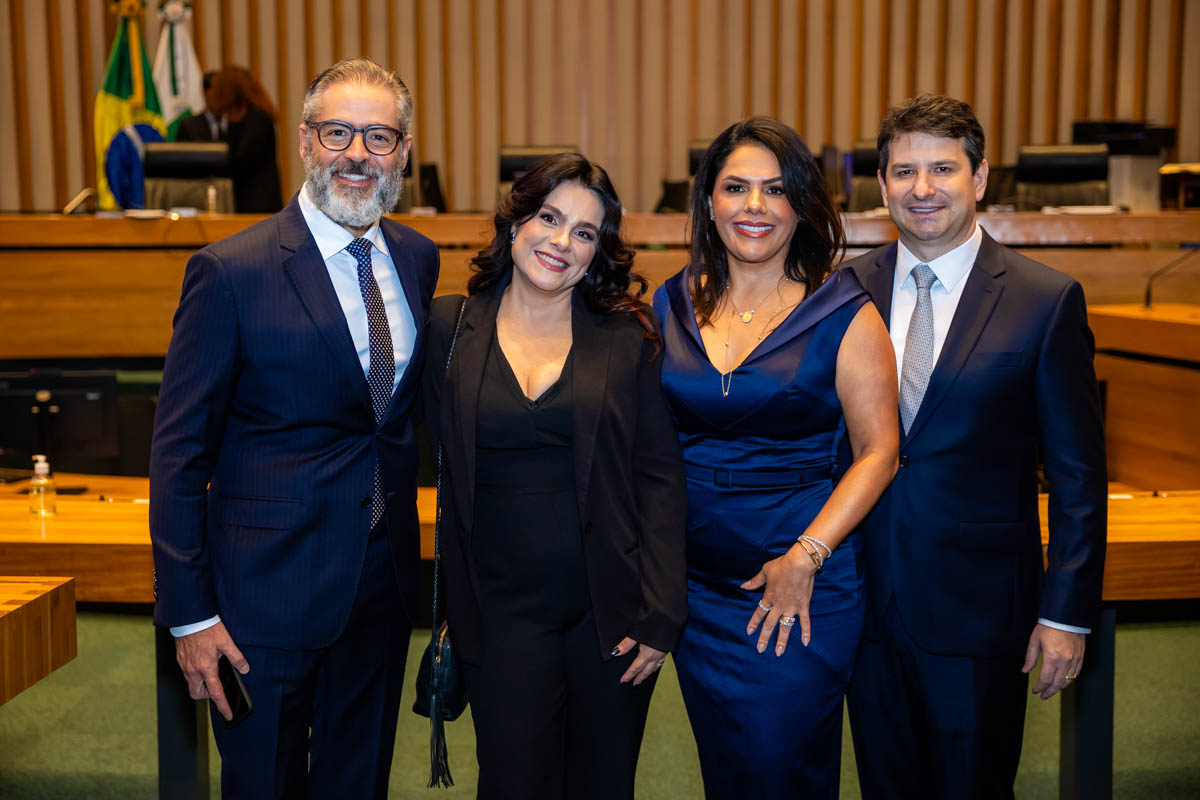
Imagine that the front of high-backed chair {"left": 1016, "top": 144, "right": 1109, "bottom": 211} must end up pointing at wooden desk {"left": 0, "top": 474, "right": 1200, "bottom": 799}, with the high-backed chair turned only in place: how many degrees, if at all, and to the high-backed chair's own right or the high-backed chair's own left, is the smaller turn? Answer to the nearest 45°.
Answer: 0° — it already faces it

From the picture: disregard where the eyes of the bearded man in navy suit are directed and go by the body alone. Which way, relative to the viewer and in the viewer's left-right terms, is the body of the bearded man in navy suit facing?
facing the viewer and to the right of the viewer

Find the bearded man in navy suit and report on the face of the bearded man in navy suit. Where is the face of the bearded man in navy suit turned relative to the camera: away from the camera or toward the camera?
toward the camera

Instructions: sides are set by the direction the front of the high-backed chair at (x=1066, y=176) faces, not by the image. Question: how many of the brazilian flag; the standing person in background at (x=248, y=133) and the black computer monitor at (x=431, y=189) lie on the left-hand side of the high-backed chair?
0

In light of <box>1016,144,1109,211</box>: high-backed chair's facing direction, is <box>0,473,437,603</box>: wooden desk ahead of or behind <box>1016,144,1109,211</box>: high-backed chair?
ahead

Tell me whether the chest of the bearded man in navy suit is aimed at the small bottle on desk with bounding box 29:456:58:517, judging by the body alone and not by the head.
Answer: no

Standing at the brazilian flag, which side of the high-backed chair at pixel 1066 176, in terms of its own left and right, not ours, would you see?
right

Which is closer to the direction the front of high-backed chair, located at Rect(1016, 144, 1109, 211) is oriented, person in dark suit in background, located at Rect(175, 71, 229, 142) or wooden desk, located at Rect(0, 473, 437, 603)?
the wooden desk

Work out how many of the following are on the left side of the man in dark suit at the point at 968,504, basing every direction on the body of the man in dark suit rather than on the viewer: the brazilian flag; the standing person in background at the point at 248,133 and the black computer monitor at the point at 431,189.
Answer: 0

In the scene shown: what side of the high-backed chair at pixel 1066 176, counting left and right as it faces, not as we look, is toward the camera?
front
